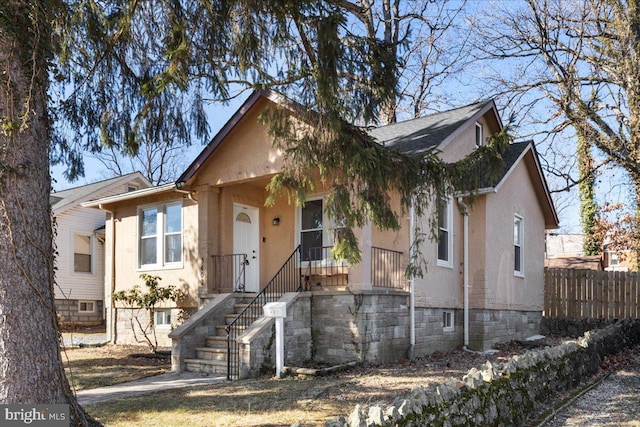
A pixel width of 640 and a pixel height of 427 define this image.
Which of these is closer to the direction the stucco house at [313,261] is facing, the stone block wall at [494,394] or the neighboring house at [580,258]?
the stone block wall

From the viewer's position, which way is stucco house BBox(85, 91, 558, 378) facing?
facing the viewer and to the left of the viewer

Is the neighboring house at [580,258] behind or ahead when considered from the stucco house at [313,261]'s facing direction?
behind

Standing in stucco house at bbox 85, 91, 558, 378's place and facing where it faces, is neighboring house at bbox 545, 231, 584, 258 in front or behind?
behind

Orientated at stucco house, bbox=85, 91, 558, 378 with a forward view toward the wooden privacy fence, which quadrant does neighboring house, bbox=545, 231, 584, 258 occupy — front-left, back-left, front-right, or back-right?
front-left

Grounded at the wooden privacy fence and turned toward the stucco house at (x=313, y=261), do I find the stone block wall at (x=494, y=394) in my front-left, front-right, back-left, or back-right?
front-left

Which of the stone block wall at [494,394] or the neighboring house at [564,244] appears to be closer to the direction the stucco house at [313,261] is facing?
the stone block wall

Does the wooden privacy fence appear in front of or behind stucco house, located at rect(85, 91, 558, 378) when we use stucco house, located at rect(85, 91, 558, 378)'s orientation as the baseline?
behind
